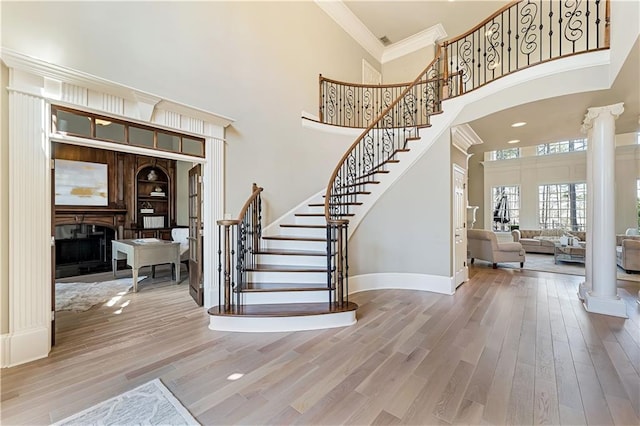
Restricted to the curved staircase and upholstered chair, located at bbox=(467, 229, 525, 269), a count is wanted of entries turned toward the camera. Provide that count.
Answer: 1

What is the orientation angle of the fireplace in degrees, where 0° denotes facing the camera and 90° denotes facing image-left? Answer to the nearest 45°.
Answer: approximately 315°

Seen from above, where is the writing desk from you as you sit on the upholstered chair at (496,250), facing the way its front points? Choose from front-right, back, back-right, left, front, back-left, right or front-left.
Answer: back

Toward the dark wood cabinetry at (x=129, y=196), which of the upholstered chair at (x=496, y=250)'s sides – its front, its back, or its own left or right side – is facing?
back

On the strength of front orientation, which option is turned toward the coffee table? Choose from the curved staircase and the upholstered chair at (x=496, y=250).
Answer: the upholstered chair

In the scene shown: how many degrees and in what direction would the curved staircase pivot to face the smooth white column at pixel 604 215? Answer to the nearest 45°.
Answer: approximately 90° to its left

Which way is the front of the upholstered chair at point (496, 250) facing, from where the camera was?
facing away from the viewer and to the right of the viewer

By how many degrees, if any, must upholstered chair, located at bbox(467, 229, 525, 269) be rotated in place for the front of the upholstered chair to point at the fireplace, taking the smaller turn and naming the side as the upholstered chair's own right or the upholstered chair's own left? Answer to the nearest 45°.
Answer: approximately 180°

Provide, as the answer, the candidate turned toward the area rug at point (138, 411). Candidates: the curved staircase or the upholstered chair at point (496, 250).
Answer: the curved staircase

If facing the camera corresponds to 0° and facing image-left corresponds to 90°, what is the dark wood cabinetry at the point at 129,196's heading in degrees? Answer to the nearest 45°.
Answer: approximately 315°

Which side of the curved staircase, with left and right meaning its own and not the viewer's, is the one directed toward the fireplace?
right

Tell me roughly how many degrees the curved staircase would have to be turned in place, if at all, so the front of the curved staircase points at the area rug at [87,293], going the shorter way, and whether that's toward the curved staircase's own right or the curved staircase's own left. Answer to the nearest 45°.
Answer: approximately 90° to the curved staircase's own right
